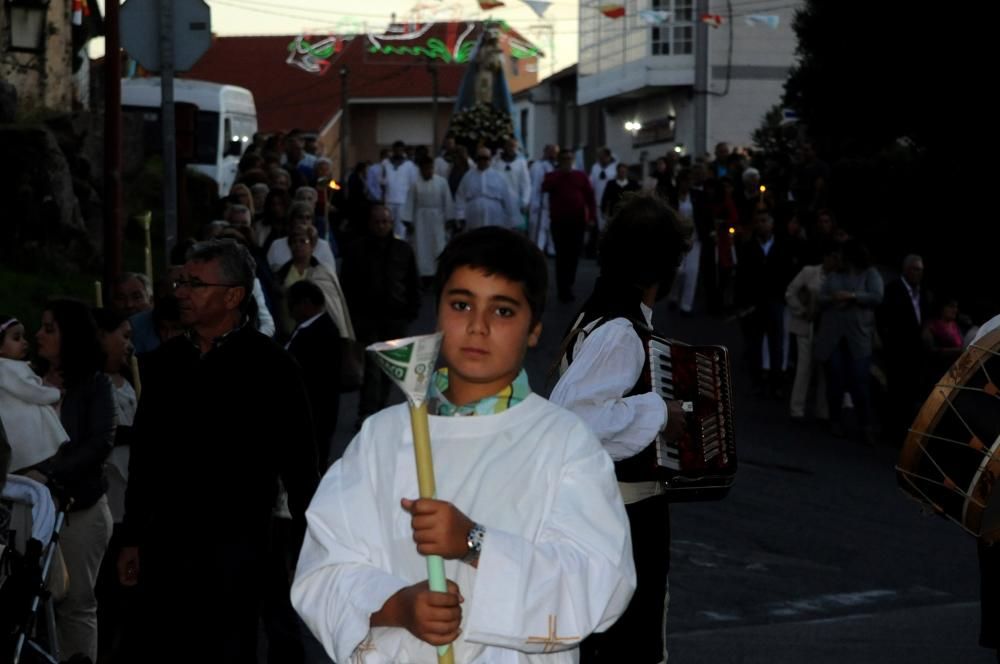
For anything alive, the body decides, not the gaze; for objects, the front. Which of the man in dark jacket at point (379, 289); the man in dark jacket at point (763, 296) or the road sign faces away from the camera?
the road sign

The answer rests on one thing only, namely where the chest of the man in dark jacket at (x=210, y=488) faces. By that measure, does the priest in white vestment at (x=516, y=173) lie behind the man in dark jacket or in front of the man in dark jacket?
behind

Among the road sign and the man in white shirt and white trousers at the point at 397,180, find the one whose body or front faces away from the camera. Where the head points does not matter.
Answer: the road sign

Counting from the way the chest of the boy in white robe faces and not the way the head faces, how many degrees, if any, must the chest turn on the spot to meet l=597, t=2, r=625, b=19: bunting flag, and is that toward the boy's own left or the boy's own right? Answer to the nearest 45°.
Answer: approximately 180°

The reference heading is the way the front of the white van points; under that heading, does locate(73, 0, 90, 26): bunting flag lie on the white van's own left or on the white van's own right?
on the white van's own right

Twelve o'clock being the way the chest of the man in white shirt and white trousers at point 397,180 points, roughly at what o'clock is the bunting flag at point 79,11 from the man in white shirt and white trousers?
The bunting flag is roughly at 2 o'clock from the man in white shirt and white trousers.

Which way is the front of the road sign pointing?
away from the camera

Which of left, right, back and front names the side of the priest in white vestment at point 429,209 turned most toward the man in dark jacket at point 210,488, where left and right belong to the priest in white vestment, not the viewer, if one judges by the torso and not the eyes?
front
